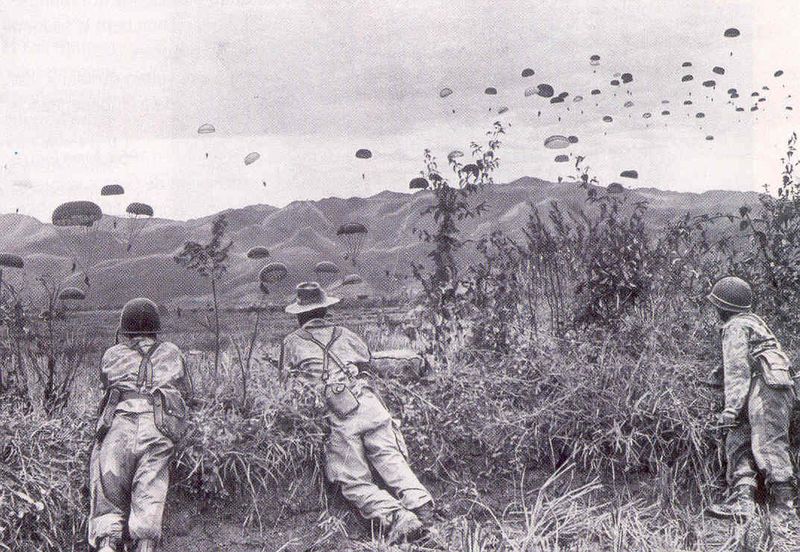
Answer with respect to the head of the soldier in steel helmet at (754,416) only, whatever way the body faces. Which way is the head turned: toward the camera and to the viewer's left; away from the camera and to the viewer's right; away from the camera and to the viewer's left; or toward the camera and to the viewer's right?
away from the camera and to the viewer's left

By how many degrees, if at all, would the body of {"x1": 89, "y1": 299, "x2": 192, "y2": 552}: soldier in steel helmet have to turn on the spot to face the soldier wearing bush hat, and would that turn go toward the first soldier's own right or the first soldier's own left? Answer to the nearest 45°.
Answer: approximately 90° to the first soldier's own right

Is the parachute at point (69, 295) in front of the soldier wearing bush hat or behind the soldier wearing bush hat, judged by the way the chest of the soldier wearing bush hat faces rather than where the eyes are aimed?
in front

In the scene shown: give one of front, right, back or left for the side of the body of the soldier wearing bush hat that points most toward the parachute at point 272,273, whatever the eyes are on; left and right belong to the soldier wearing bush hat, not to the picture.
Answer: front

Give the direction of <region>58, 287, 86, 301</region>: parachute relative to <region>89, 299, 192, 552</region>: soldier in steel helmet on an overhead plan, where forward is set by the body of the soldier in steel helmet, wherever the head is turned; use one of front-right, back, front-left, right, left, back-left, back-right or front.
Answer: front

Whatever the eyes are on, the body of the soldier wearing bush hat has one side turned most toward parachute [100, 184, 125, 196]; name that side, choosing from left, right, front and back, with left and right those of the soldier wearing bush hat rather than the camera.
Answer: front

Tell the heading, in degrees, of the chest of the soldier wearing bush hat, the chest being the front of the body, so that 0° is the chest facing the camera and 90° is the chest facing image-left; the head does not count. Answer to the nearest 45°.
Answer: approximately 180°

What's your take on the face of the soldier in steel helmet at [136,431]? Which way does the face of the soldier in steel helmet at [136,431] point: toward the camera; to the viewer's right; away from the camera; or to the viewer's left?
away from the camera

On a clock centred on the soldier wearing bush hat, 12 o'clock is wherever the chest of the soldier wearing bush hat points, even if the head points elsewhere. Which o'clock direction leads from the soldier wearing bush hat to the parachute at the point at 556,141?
The parachute is roughly at 1 o'clock from the soldier wearing bush hat.

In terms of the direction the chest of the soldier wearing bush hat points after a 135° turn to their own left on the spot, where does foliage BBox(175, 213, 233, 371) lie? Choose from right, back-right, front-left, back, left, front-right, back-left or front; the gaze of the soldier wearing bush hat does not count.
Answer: right

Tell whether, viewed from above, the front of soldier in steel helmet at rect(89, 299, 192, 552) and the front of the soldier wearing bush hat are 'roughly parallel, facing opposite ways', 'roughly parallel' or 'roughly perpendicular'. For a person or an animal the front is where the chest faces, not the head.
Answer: roughly parallel

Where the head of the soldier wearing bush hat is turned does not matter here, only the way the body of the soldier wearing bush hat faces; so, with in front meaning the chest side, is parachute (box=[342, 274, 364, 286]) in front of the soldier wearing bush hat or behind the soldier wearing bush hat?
in front

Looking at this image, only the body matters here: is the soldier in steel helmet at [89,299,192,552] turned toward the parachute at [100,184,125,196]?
yes

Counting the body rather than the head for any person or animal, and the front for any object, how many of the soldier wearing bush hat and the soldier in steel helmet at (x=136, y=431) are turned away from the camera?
2

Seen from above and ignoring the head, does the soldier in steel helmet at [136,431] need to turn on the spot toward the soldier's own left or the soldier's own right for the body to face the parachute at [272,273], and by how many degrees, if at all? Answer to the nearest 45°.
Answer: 0° — they already face it

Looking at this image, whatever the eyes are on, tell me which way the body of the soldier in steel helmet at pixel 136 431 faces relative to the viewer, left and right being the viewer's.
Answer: facing away from the viewer

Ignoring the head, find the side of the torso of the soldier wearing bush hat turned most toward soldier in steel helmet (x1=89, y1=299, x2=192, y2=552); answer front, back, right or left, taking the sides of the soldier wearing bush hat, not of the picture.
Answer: left
